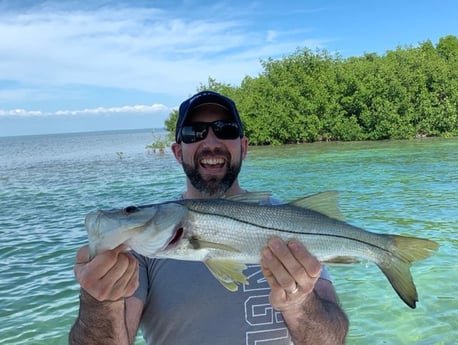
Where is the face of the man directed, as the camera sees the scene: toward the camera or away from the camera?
toward the camera

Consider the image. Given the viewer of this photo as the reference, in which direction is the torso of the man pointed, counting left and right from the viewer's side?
facing the viewer

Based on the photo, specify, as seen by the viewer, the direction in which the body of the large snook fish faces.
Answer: to the viewer's left
